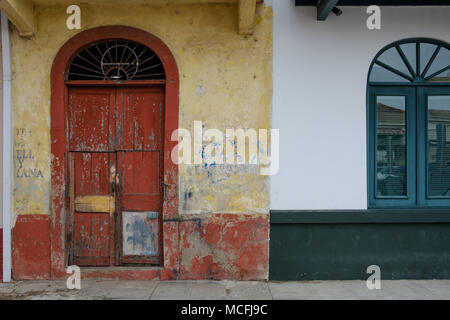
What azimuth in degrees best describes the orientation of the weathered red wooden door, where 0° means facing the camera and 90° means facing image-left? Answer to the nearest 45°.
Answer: approximately 0°

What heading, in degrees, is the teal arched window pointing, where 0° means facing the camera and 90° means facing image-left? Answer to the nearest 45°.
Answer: approximately 0°

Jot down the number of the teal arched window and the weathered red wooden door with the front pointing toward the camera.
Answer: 2

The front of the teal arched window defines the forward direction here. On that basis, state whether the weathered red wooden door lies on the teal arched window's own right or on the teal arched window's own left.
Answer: on the teal arched window's own right

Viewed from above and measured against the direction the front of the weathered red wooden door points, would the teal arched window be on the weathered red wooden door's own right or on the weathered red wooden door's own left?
on the weathered red wooden door's own left
